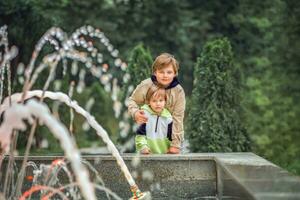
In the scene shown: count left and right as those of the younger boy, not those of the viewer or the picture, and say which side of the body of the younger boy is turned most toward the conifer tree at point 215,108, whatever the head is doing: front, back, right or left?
back

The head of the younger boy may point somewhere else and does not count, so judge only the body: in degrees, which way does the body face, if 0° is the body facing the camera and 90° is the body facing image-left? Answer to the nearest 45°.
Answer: approximately 0°

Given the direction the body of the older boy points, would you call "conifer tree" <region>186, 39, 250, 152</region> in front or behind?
behind

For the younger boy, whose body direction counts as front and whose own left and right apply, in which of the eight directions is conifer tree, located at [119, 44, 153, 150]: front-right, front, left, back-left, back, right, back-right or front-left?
back

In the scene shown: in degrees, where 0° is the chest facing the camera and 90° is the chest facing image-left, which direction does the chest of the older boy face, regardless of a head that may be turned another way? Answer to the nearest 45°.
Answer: approximately 0°

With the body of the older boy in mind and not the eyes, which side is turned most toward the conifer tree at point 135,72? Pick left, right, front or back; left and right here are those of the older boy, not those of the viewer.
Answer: back
